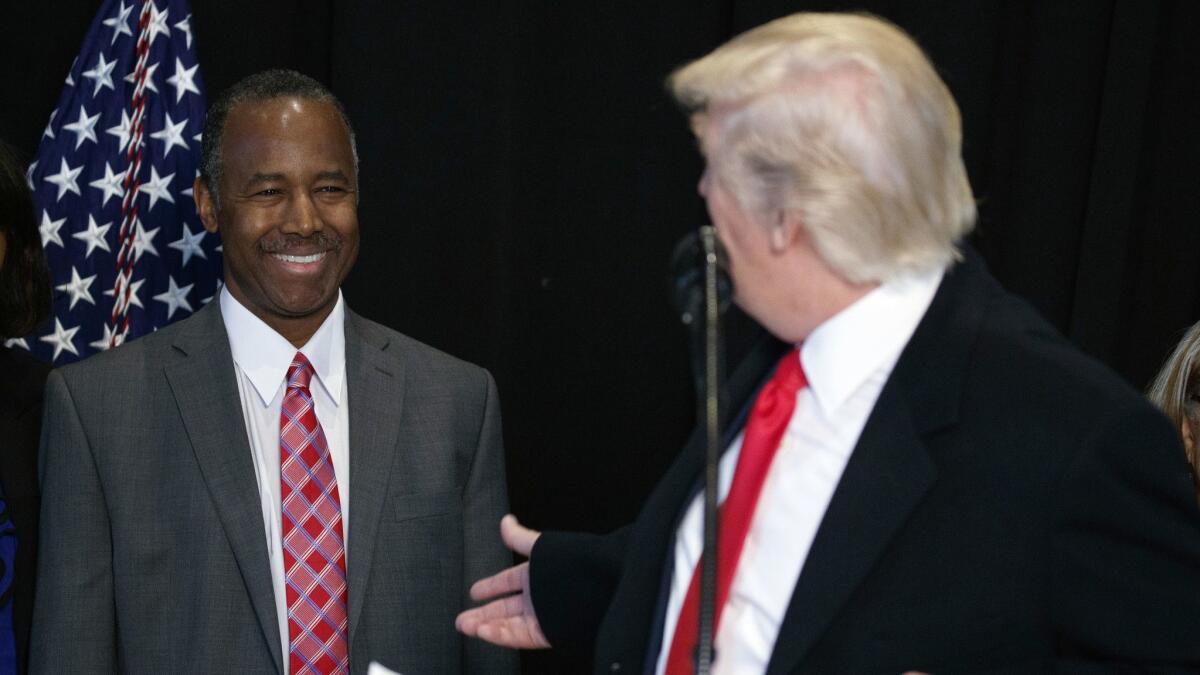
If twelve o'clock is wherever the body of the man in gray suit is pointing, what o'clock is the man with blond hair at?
The man with blond hair is roughly at 11 o'clock from the man in gray suit.

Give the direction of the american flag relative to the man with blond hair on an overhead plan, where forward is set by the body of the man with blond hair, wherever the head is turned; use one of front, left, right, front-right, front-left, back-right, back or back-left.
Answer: right

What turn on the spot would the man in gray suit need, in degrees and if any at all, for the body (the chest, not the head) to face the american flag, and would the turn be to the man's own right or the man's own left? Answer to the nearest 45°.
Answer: approximately 180°

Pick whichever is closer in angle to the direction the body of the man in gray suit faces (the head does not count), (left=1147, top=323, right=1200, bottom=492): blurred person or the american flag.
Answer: the blurred person

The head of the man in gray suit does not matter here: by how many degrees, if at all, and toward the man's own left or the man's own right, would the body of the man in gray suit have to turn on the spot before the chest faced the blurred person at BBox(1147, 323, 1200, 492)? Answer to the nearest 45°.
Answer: approximately 90° to the man's own left

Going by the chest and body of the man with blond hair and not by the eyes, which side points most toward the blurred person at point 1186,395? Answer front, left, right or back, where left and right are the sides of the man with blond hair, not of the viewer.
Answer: back

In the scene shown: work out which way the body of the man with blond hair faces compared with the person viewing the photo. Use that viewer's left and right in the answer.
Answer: facing the viewer and to the left of the viewer

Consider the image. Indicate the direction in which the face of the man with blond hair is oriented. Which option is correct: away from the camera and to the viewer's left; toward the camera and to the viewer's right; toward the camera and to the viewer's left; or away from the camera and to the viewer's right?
away from the camera and to the viewer's left

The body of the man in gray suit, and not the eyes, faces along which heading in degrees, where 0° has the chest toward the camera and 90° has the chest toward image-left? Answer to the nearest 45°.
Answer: approximately 0°

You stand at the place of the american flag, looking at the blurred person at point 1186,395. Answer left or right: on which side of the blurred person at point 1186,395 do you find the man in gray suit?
right
